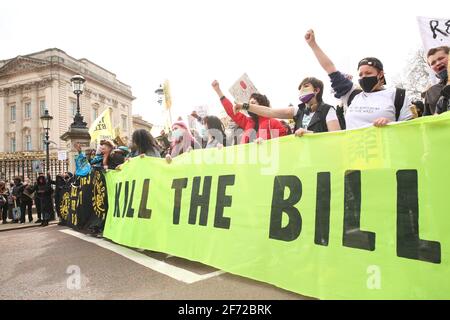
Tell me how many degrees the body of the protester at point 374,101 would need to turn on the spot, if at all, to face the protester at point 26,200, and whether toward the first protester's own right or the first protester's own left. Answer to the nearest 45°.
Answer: approximately 90° to the first protester's own right

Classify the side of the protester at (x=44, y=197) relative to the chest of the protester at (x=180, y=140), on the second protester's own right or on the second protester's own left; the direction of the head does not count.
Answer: on the second protester's own right

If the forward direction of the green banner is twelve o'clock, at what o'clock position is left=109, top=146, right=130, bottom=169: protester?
The protester is roughly at 3 o'clock from the green banner.

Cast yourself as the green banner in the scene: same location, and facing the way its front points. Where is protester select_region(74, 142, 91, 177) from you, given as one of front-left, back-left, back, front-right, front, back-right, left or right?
right

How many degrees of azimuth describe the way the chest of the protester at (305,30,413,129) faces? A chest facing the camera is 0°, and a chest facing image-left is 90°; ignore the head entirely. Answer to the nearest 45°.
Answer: approximately 45°

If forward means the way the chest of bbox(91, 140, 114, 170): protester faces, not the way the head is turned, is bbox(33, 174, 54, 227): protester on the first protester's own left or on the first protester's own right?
on the first protester's own right

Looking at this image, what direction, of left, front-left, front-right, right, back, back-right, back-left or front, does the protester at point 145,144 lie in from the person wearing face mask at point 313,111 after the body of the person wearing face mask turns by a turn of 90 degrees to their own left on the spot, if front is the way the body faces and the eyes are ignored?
back

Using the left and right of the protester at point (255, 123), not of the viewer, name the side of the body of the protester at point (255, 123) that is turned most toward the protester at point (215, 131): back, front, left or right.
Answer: right

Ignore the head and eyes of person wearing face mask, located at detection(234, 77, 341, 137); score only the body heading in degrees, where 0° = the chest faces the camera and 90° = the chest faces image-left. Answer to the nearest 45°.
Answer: approximately 45°
